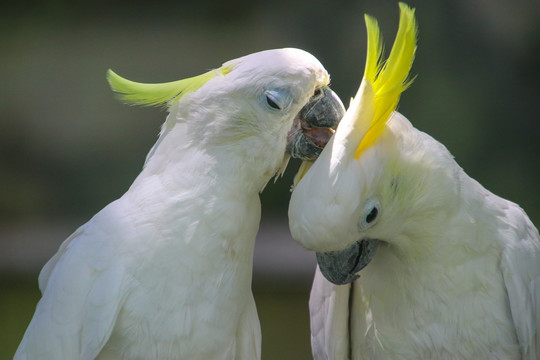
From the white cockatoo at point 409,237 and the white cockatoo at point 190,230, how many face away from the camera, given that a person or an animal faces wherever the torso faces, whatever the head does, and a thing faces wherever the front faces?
0

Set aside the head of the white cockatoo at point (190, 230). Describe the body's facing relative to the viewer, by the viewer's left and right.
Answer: facing the viewer and to the right of the viewer

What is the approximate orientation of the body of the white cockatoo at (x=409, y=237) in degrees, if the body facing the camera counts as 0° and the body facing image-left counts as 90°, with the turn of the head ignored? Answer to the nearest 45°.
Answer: approximately 45°

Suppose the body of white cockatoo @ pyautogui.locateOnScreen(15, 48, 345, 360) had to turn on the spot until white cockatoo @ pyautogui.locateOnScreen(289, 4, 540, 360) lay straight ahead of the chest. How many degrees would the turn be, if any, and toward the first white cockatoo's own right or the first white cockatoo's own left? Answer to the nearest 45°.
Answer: approximately 45° to the first white cockatoo's own left
